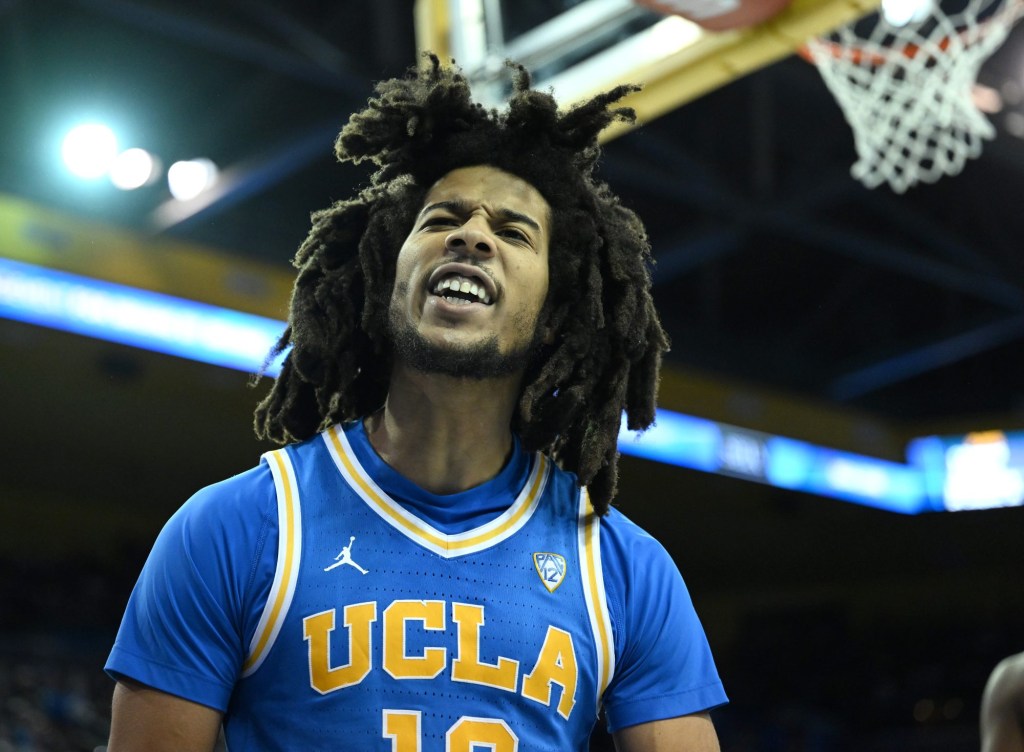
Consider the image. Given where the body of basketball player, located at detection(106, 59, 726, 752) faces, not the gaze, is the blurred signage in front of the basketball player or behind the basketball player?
behind

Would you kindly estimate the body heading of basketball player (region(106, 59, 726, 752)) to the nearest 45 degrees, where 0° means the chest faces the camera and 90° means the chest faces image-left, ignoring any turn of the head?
approximately 0°

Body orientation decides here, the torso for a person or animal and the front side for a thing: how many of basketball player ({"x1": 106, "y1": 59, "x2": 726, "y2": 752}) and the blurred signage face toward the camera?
2

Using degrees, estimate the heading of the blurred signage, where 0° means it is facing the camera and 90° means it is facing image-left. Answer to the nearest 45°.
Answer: approximately 0°

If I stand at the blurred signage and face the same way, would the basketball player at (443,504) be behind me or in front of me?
in front
